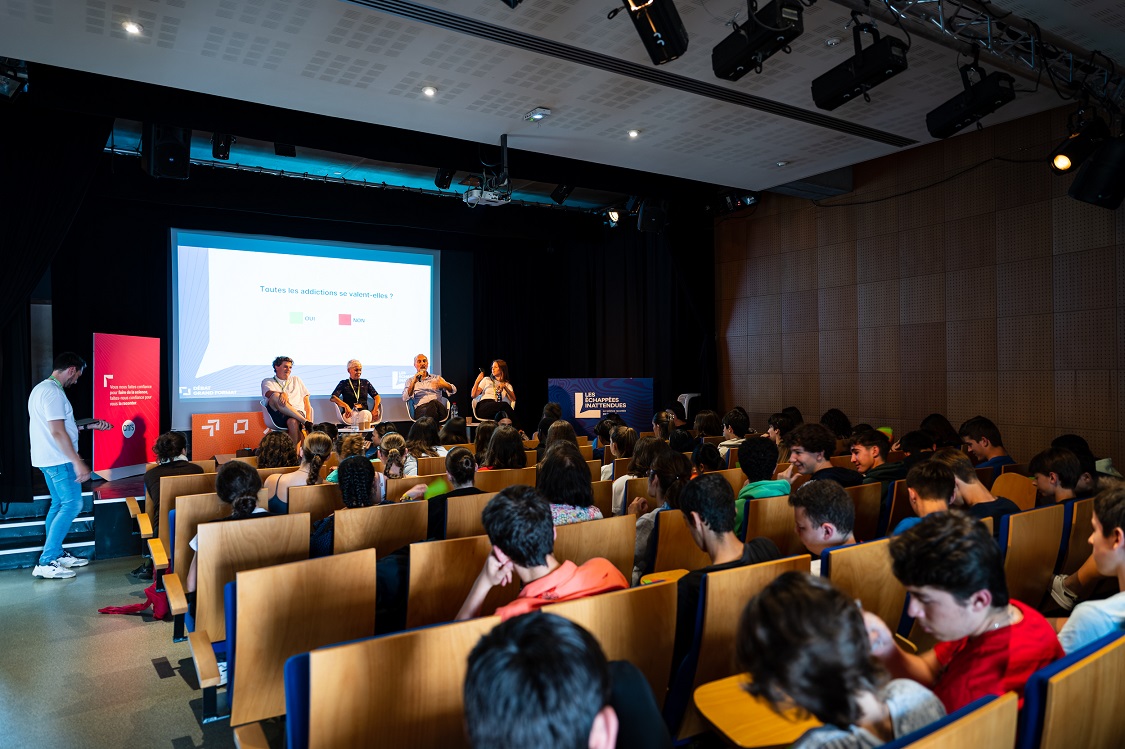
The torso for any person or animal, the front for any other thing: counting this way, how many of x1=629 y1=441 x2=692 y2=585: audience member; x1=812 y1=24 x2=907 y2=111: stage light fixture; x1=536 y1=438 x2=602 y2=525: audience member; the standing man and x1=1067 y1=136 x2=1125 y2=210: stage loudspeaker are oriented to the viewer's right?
1

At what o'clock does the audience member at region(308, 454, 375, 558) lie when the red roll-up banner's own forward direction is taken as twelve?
The audience member is roughly at 1 o'clock from the red roll-up banner.

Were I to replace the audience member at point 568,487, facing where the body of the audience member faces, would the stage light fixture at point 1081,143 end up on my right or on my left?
on my right

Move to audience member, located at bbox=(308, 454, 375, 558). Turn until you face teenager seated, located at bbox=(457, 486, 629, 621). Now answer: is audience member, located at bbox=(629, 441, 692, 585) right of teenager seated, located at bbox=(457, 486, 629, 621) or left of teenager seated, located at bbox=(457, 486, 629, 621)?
left

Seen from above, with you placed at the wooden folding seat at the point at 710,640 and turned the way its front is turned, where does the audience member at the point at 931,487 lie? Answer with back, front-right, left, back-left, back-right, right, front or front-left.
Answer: right

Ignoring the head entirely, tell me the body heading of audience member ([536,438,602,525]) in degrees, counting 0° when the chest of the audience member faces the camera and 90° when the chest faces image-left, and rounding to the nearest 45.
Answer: approximately 135°

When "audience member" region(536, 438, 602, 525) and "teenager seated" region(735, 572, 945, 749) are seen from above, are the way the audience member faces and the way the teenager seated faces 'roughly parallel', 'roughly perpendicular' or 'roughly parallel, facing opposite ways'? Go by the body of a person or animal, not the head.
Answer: roughly parallel

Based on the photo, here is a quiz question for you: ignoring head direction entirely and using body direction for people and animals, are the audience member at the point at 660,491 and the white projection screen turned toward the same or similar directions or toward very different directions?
very different directions

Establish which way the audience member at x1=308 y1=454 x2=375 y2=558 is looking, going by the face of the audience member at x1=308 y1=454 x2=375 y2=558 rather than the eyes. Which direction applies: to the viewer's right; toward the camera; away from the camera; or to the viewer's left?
away from the camera

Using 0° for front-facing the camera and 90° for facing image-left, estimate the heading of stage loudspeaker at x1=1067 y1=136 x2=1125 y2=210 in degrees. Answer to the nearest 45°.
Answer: approximately 90°

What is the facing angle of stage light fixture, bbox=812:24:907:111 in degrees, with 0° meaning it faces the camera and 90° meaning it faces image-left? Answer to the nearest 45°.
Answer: approximately 135°

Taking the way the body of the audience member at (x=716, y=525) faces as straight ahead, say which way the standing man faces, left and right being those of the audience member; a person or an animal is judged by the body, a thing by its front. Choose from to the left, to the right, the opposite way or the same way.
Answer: to the right

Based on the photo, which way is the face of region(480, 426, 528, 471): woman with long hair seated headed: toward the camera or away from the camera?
away from the camera

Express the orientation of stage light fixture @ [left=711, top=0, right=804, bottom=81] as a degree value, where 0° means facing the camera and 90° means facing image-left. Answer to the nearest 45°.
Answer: approximately 135°

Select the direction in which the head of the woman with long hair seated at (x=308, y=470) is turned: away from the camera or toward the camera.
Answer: away from the camera

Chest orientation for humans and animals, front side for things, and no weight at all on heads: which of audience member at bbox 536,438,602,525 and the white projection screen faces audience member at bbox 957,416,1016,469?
the white projection screen
